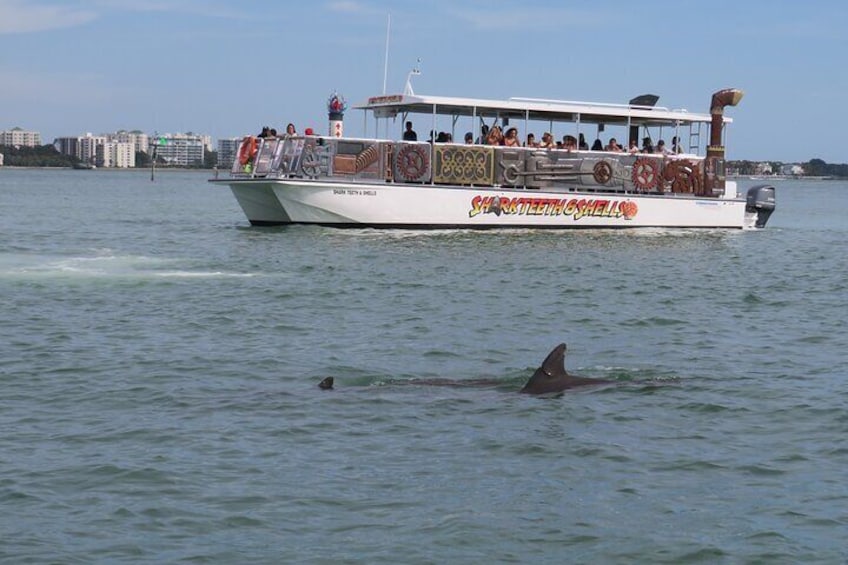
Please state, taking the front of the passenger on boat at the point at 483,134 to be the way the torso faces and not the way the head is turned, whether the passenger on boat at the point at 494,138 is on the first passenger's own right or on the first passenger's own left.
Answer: on the first passenger's own left

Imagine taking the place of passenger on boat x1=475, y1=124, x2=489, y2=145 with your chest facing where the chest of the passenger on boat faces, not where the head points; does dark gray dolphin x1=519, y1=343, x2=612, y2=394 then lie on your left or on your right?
on your left

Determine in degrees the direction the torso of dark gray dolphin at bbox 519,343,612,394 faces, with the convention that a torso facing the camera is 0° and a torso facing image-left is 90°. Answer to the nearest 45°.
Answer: approximately 90°

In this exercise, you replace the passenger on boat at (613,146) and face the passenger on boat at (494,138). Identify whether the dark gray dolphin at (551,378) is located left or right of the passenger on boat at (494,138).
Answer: left

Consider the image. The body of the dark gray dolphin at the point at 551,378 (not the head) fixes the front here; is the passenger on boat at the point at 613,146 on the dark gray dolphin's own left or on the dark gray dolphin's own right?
on the dark gray dolphin's own right

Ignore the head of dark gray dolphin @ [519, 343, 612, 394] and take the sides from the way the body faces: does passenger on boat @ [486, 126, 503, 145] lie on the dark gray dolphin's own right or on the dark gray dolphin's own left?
on the dark gray dolphin's own right
